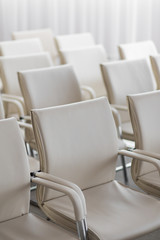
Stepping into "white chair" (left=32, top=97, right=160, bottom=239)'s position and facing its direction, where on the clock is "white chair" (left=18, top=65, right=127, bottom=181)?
"white chair" (left=18, top=65, right=127, bottom=181) is roughly at 7 o'clock from "white chair" (left=32, top=97, right=160, bottom=239).

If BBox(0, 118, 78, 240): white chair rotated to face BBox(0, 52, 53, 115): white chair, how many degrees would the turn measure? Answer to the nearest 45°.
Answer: approximately 135° to its left

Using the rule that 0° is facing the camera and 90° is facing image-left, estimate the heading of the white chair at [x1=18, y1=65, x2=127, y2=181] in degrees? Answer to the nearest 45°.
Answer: approximately 315°

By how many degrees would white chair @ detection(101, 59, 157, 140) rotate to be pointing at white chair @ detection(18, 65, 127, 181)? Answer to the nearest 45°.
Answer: approximately 90° to its right

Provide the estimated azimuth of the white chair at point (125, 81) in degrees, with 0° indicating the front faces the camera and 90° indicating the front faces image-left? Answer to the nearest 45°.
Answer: approximately 315°

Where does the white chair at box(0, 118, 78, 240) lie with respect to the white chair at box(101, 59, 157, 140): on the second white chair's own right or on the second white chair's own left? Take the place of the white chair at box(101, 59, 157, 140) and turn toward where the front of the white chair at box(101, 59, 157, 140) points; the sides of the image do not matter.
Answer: on the second white chair's own right

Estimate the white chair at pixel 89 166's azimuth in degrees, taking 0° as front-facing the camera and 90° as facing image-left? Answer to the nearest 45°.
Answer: approximately 315°

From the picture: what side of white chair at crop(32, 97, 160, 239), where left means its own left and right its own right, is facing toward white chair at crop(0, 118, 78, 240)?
right
